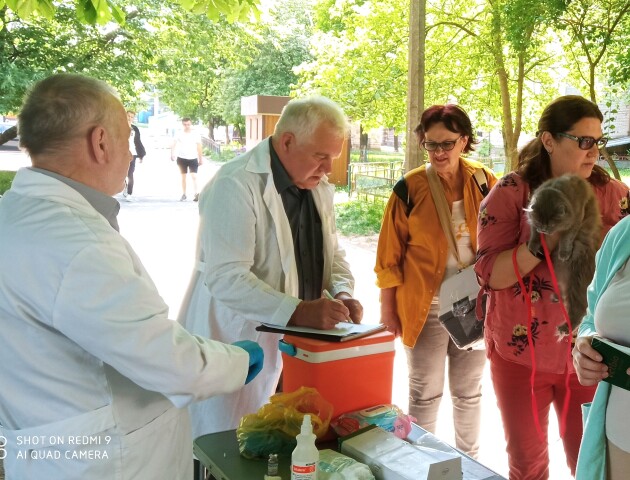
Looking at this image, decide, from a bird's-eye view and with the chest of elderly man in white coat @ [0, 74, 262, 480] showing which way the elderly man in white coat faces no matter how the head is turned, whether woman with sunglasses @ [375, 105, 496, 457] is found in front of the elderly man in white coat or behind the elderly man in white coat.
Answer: in front

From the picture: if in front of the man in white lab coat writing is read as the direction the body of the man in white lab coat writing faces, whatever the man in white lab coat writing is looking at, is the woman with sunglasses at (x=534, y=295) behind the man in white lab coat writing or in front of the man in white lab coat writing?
in front

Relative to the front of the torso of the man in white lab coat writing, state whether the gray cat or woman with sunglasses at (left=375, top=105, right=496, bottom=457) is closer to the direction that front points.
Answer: the gray cat

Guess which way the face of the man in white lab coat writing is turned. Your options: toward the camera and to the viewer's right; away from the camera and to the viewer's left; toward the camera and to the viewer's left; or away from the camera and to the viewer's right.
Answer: toward the camera and to the viewer's right

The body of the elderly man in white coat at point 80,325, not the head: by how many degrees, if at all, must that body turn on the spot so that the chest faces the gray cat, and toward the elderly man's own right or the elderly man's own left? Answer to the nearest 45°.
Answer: approximately 45° to the elderly man's own right

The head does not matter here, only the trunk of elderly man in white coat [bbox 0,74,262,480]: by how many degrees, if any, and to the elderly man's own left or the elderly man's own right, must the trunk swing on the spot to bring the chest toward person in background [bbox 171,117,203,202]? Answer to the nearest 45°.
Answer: approximately 45° to the elderly man's own left

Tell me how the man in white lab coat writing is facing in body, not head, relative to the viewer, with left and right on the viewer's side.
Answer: facing the viewer and to the right of the viewer

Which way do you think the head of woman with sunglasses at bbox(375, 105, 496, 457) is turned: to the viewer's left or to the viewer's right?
to the viewer's left

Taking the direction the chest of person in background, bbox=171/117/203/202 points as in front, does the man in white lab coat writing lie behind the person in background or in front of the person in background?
in front

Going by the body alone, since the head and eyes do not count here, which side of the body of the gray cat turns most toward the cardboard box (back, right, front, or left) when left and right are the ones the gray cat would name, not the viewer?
front

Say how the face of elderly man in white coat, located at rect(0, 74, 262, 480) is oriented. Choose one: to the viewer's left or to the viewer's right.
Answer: to the viewer's right

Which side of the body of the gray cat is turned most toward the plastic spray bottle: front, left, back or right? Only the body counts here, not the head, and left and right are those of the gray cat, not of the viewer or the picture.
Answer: front

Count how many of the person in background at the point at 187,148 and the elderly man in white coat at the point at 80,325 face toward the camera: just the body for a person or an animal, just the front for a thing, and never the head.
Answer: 1

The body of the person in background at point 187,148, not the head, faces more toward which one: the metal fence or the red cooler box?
the red cooler box
